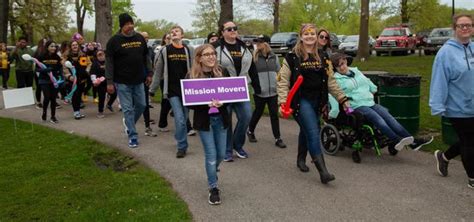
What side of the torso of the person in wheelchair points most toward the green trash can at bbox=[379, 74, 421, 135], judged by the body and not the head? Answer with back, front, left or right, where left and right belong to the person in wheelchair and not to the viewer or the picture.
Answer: left

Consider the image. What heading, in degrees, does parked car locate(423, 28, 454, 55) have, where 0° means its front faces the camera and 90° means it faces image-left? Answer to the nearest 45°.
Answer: approximately 45°

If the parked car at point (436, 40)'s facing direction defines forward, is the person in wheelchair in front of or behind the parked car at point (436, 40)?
in front

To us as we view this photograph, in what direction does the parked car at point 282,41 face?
facing the viewer and to the left of the viewer

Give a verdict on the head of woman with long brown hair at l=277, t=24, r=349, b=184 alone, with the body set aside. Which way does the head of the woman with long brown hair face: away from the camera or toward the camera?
toward the camera

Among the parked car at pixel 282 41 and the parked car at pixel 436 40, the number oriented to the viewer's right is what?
0

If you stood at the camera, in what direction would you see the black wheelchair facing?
facing the viewer and to the right of the viewer

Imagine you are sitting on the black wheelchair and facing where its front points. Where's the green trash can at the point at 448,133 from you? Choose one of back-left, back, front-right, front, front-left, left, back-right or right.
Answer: left

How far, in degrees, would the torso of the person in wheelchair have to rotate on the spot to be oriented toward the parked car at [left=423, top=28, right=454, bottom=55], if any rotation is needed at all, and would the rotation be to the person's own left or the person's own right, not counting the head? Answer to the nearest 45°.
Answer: approximately 135° to the person's own left

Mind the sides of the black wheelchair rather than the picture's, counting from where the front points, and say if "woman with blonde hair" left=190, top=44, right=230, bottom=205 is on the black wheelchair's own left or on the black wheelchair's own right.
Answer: on the black wheelchair's own right

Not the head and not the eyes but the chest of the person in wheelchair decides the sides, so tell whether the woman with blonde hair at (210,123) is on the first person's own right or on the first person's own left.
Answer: on the first person's own right

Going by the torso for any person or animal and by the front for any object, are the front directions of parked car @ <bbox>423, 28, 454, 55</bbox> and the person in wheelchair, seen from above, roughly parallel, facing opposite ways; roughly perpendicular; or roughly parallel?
roughly perpendicular

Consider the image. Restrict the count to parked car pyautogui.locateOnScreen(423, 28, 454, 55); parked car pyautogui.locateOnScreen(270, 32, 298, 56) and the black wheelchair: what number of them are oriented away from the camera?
0

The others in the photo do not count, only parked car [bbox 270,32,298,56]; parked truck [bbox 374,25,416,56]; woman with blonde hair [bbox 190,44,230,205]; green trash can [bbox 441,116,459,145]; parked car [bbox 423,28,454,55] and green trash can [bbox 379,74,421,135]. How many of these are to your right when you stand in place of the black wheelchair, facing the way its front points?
1
